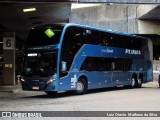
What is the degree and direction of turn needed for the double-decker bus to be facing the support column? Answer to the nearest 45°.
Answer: approximately 90° to its right

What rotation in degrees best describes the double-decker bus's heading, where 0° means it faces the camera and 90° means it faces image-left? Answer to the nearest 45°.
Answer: approximately 45°
